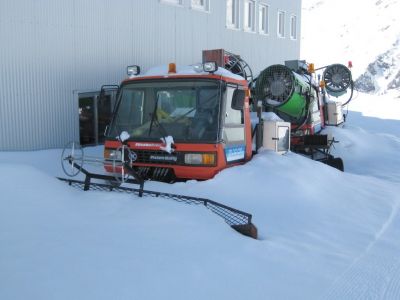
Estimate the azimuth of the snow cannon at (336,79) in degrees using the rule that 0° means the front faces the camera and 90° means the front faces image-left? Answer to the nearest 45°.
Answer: approximately 0°

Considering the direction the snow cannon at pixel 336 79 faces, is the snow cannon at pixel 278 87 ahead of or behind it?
ahead

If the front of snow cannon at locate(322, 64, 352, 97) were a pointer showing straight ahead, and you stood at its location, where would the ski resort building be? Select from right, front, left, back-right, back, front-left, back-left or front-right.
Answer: front-right

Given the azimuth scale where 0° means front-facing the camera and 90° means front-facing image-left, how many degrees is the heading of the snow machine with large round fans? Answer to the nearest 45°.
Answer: approximately 45°
